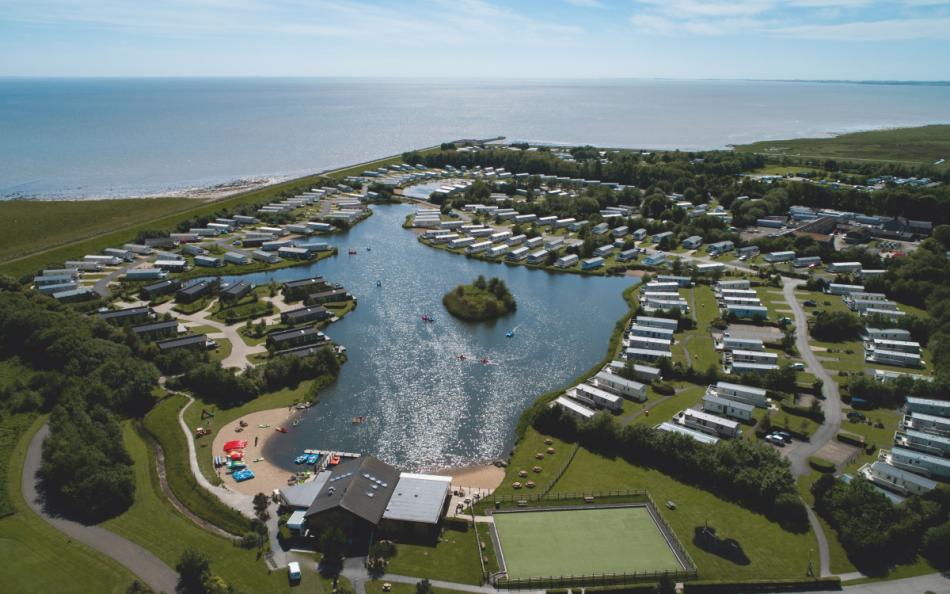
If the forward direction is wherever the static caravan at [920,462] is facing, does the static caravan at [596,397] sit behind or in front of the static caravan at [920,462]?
in front

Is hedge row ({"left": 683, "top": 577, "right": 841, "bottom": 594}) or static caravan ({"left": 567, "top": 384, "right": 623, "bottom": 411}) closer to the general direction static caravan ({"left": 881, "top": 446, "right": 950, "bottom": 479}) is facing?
the static caravan

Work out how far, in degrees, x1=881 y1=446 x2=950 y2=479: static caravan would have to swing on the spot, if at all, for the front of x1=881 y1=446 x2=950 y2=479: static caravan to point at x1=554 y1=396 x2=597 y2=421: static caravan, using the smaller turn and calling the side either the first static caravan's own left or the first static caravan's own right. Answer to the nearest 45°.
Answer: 0° — it already faces it

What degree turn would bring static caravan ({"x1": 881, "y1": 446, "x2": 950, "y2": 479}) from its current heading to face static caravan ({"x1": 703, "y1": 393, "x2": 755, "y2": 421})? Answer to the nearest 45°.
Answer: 0° — it already faces it

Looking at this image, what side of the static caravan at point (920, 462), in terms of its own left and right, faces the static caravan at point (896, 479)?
left

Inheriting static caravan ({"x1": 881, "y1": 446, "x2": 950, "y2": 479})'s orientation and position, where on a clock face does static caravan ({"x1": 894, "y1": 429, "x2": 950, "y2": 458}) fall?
static caravan ({"x1": 894, "y1": 429, "x2": 950, "y2": 458}) is roughly at 3 o'clock from static caravan ({"x1": 881, "y1": 446, "x2": 950, "y2": 479}).

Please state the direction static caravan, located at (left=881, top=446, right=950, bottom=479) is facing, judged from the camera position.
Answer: facing to the left of the viewer

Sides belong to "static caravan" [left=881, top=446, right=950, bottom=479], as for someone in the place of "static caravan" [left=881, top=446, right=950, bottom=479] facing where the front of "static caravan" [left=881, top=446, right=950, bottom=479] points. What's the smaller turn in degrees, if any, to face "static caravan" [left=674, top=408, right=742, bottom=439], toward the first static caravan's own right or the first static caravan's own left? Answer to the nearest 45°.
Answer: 0° — it already faces it

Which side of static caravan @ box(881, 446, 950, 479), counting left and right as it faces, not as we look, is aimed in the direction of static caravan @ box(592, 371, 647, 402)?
front

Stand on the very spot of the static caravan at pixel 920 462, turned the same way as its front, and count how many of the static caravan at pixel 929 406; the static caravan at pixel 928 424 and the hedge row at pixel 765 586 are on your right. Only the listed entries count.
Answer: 2

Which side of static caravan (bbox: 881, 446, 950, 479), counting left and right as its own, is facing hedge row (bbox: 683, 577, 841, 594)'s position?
left
